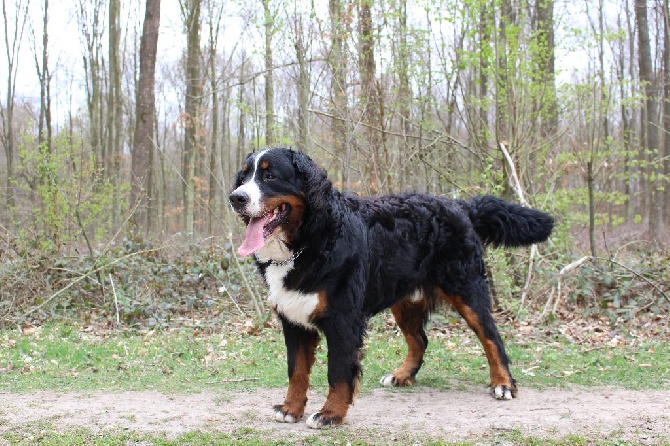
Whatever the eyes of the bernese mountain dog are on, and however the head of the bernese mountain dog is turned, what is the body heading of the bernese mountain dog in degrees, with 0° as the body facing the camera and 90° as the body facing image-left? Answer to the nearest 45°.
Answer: approximately 45°

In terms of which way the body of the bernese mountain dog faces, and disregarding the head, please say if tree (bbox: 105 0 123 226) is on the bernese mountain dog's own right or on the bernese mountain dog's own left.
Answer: on the bernese mountain dog's own right
